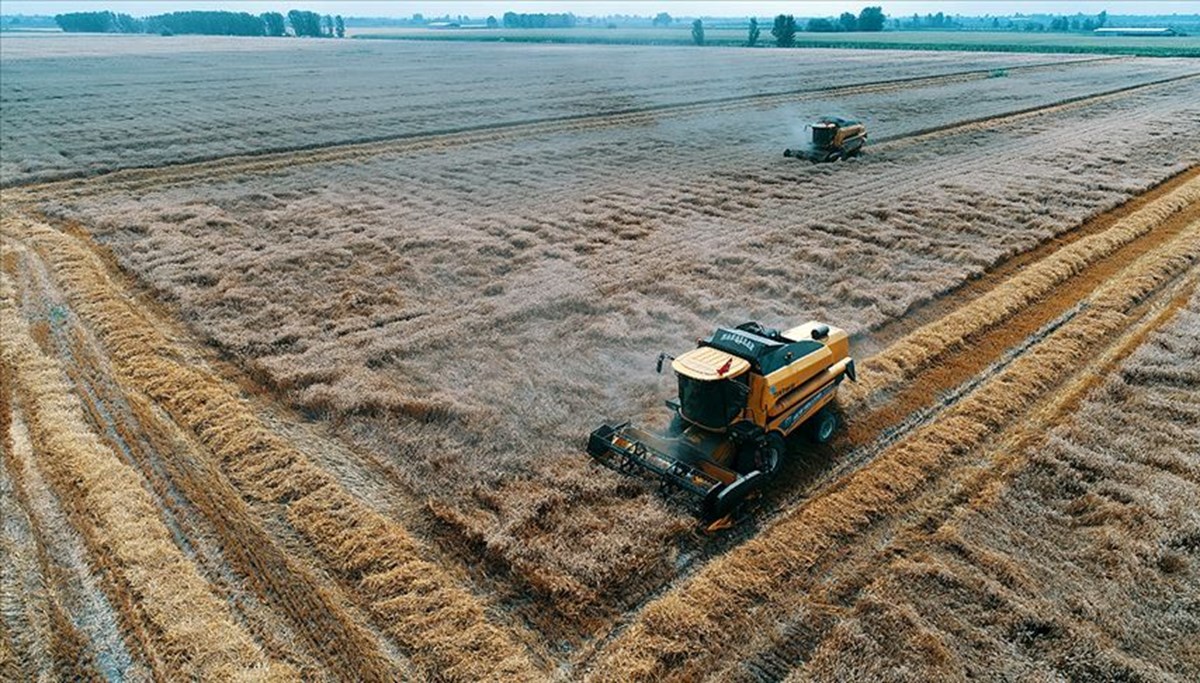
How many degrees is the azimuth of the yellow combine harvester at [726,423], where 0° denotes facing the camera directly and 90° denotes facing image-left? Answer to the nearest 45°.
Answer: approximately 45°

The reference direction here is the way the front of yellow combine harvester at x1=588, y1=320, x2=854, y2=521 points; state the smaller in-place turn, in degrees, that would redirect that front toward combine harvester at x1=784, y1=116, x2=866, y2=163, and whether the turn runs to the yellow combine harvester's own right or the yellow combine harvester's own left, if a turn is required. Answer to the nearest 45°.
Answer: approximately 135° to the yellow combine harvester's own right

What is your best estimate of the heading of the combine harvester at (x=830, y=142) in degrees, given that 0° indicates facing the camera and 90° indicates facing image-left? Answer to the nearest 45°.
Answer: approximately 45°
